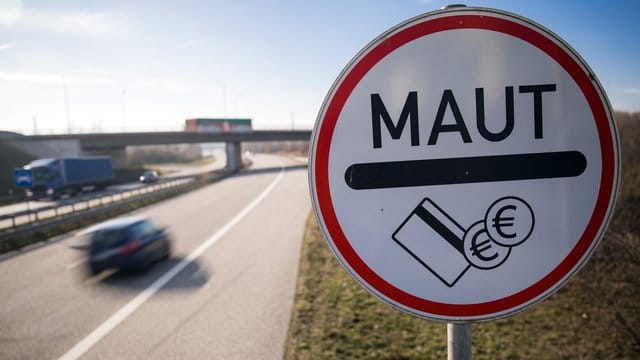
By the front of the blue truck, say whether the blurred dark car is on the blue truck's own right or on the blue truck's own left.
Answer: on the blue truck's own left

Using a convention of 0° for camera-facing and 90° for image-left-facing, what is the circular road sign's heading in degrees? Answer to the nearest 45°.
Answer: approximately 0°

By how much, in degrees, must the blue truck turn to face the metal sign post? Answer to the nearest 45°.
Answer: approximately 45° to its left

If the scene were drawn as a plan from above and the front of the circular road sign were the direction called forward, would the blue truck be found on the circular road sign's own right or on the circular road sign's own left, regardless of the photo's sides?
on the circular road sign's own right

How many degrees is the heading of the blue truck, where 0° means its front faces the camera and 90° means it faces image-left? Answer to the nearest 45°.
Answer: approximately 45°

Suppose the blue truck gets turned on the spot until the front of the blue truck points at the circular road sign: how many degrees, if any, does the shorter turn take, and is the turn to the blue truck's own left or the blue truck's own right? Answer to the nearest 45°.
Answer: approximately 45° to the blue truck's own left
